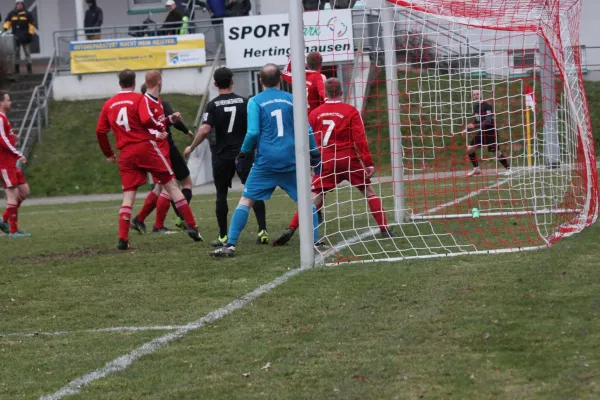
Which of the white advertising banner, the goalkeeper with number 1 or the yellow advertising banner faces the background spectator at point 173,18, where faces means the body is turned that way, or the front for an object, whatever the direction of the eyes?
the goalkeeper with number 1

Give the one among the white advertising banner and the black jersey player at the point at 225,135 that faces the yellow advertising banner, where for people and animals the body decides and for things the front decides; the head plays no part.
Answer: the black jersey player

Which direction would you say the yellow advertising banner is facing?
toward the camera

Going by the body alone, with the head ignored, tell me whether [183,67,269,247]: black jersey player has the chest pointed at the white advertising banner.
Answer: yes

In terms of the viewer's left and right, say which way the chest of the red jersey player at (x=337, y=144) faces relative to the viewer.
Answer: facing away from the viewer

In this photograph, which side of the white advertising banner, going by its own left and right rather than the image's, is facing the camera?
front

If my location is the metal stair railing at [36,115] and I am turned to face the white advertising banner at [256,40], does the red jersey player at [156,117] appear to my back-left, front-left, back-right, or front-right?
front-right

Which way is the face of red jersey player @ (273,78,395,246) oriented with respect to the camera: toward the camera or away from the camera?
away from the camera

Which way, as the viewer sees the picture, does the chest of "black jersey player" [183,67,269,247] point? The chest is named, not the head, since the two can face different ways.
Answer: away from the camera

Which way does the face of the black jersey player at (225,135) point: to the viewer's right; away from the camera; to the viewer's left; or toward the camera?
away from the camera

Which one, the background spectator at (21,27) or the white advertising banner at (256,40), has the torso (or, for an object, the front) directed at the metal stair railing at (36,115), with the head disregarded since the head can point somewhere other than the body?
the background spectator

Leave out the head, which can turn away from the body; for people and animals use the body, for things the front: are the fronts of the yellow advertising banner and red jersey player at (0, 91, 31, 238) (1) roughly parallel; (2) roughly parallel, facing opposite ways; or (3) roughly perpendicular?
roughly perpendicular

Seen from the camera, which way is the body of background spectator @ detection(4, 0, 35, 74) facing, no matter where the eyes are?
toward the camera

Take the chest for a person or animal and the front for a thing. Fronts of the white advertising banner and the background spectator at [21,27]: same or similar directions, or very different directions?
same or similar directions

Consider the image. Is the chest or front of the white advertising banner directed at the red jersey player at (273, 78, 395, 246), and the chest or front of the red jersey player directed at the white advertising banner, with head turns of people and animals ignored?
yes

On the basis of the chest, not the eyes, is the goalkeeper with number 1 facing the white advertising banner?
yes

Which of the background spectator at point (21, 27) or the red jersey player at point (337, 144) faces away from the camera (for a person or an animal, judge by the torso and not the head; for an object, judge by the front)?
the red jersey player

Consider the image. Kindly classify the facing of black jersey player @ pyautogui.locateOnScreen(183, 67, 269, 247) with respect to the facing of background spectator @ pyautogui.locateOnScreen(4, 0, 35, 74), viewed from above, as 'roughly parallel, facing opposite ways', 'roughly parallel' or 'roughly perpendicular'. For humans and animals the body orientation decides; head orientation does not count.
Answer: roughly parallel, facing opposite ways

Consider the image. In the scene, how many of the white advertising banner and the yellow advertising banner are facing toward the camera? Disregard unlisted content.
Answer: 2

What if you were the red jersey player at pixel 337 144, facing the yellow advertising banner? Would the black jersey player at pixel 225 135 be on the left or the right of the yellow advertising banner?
left

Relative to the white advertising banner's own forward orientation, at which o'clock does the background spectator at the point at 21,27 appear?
The background spectator is roughly at 4 o'clock from the white advertising banner.

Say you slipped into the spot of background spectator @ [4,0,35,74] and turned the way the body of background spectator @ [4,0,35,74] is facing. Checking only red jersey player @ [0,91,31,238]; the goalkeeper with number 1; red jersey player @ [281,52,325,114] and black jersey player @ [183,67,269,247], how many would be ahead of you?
4

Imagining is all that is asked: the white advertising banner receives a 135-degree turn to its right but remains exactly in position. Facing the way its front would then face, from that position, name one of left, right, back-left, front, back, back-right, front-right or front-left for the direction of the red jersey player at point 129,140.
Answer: back-left
